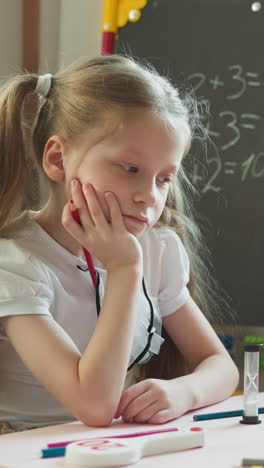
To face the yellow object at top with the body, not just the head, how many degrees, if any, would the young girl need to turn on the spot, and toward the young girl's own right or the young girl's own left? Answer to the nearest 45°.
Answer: approximately 135° to the young girl's own left

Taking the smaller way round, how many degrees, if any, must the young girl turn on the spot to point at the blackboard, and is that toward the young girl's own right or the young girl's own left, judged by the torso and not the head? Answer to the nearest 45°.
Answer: approximately 135° to the young girl's own left

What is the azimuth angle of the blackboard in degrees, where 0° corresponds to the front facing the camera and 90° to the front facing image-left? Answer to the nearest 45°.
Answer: approximately 0°

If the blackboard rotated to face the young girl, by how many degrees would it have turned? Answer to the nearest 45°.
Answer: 0° — it already faces them

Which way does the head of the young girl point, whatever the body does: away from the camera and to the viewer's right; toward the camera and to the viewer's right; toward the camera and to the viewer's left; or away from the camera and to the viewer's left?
toward the camera and to the viewer's right

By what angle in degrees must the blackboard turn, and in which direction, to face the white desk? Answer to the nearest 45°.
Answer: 0° — it already faces it

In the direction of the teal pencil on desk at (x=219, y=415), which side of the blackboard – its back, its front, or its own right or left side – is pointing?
front

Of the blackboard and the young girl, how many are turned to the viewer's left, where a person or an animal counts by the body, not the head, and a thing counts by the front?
0

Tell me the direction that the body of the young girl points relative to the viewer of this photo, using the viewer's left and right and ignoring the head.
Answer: facing the viewer and to the right of the viewer
